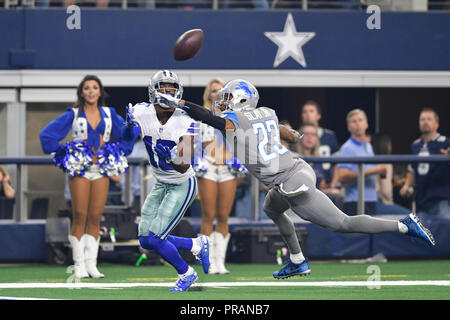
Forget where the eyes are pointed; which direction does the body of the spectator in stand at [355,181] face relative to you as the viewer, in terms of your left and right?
facing the viewer and to the right of the viewer

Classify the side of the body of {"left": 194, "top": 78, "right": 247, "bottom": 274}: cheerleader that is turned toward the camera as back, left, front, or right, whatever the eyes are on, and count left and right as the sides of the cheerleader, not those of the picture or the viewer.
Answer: front

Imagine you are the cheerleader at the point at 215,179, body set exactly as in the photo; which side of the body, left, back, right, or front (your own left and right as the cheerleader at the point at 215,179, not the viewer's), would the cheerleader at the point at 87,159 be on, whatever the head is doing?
right

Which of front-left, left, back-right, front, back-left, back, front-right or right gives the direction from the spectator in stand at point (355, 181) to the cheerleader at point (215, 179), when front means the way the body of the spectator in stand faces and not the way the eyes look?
right

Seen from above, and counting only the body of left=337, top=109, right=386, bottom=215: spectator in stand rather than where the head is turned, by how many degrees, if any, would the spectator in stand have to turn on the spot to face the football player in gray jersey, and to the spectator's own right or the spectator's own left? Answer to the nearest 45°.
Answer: approximately 45° to the spectator's own right

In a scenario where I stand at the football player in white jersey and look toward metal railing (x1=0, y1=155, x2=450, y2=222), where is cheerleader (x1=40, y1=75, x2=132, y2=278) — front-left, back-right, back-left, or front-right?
front-left

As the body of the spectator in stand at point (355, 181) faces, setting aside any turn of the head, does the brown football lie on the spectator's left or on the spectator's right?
on the spectator's right

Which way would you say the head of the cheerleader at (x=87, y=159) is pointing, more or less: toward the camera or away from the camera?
toward the camera

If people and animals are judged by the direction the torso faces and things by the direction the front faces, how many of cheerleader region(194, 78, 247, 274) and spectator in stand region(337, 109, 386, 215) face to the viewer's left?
0

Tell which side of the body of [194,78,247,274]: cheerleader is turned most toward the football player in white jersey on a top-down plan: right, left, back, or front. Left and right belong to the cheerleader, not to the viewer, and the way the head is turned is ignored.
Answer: front

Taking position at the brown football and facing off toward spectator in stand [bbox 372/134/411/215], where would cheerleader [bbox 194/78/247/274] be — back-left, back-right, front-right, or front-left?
front-left
